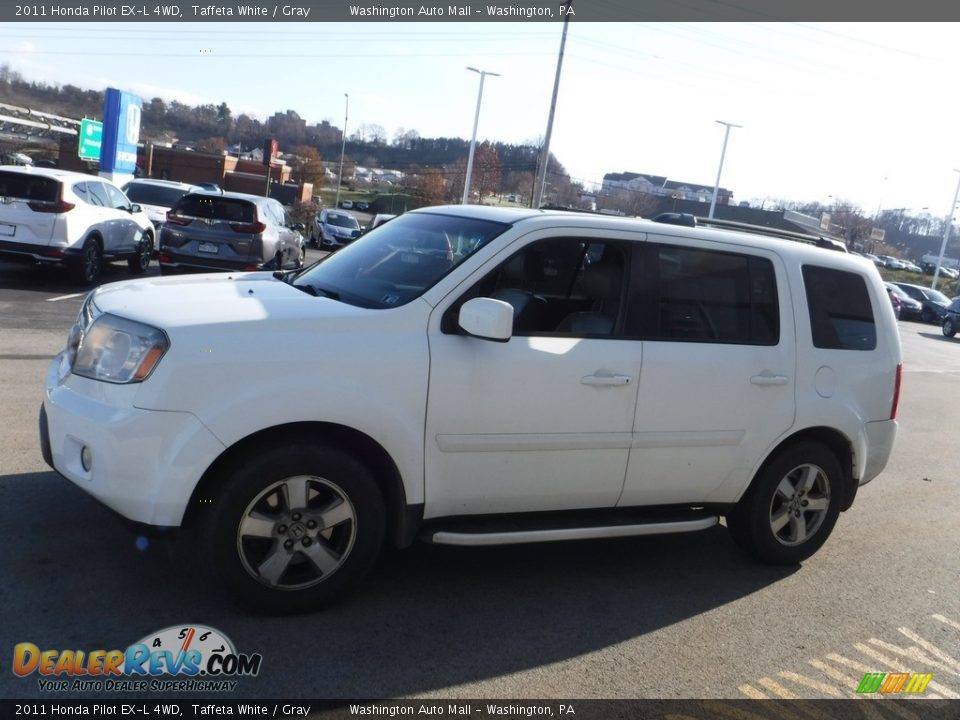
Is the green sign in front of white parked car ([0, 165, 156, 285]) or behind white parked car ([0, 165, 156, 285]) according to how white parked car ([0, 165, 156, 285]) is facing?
in front

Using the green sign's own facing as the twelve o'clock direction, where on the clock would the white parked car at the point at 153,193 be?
The white parked car is roughly at 12 o'clock from the green sign.

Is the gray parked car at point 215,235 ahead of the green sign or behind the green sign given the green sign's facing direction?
ahead

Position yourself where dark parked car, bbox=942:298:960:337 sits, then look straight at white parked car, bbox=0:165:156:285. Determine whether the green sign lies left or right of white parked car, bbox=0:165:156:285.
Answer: right

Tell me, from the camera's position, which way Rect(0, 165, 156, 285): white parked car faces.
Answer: facing away from the viewer and to the right of the viewer

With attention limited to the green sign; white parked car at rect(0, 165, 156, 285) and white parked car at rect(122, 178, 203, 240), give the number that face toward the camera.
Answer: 1

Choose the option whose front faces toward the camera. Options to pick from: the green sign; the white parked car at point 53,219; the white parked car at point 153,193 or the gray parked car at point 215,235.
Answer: the green sign

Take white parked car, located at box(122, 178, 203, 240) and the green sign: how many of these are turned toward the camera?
1

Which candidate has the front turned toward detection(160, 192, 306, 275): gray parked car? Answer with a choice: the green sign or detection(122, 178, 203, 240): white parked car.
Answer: the green sign

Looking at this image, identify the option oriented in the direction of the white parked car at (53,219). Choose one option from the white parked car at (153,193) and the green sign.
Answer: the green sign

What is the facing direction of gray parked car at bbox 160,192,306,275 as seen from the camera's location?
facing away from the viewer and to the right of the viewer
